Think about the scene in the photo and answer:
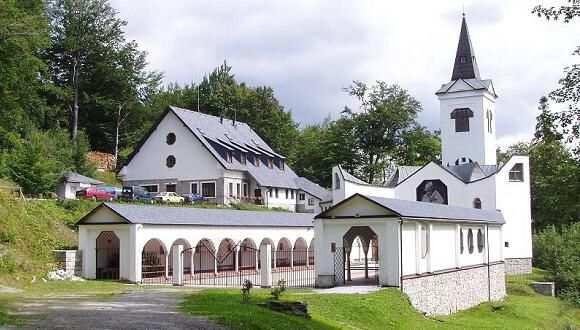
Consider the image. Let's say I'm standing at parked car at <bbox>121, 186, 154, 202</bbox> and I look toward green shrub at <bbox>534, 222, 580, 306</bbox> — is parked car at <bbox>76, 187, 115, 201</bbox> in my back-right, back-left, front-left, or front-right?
back-right
